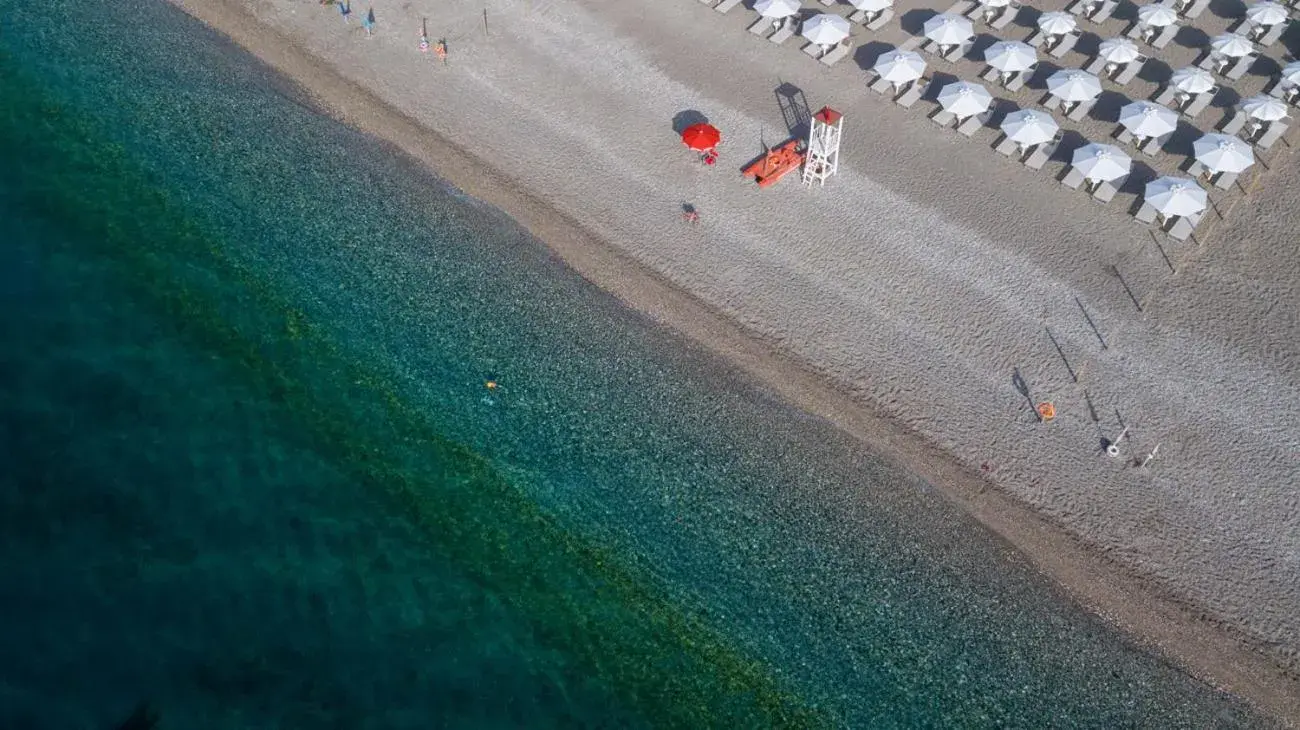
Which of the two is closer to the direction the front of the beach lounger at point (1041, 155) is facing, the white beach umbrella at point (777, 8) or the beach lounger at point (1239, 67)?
the white beach umbrella

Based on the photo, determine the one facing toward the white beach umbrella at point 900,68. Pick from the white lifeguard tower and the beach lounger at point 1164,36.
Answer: the beach lounger

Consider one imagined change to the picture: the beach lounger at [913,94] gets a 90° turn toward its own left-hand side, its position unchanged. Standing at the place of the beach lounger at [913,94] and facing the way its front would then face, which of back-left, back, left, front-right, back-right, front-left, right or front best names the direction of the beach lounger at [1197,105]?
front-left

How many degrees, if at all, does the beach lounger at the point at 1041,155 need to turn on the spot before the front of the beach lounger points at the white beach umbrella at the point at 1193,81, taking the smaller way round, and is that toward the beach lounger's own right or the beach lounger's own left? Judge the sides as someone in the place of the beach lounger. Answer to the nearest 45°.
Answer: approximately 180°

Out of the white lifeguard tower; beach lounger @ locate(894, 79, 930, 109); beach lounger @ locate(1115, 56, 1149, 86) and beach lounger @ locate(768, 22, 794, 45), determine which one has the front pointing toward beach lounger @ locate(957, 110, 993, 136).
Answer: beach lounger @ locate(1115, 56, 1149, 86)

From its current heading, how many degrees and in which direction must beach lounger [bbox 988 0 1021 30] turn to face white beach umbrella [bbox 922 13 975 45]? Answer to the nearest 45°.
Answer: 0° — it already faces it

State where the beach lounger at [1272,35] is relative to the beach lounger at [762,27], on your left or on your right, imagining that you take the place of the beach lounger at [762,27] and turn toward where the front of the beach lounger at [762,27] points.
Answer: on your left

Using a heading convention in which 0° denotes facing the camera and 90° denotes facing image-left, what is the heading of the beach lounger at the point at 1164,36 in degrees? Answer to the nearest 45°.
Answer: approximately 45°
